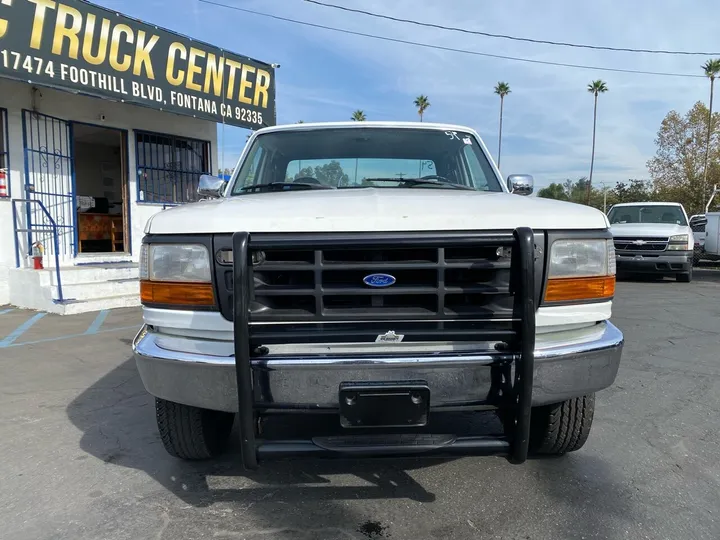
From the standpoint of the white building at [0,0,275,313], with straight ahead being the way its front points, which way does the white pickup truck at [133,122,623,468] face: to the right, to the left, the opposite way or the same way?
to the right

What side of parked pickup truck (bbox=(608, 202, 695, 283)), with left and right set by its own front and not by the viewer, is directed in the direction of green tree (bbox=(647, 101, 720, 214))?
back

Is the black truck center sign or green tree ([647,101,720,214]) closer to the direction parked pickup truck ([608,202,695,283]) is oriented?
the black truck center sign

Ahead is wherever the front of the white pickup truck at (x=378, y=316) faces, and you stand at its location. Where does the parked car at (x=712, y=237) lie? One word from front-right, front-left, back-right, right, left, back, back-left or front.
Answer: back-left

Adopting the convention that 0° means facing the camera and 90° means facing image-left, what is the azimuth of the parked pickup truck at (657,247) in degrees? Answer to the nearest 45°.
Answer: approximately 0°

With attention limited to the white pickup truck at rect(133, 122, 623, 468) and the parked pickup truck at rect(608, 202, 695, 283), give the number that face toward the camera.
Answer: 2

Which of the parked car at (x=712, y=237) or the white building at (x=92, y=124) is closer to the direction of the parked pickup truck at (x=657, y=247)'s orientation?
the white building

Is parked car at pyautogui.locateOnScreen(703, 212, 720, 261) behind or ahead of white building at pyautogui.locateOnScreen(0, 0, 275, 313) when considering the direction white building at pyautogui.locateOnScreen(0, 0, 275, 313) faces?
ahead

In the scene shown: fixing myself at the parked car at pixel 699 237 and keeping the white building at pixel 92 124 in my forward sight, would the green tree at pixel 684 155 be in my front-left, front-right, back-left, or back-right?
back-right

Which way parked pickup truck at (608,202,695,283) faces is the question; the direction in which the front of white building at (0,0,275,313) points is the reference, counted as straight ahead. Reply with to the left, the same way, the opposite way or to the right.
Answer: to the right

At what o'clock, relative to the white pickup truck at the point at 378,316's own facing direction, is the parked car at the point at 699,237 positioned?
The parked car is roughly at 7 o'clock from the white pickup truck.

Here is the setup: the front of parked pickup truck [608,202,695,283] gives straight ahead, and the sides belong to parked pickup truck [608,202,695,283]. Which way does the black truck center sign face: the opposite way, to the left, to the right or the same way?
to the left

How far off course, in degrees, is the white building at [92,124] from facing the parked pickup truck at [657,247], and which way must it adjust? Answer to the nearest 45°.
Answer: approximately 45° to its left

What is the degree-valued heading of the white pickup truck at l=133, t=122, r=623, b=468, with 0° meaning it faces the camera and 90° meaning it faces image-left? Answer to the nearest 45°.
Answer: approximately 0°

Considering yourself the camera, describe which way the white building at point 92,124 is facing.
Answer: facing the viewer and to the right of the viewer

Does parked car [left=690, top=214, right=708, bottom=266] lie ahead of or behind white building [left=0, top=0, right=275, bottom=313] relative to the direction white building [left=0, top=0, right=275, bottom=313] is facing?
ahead
